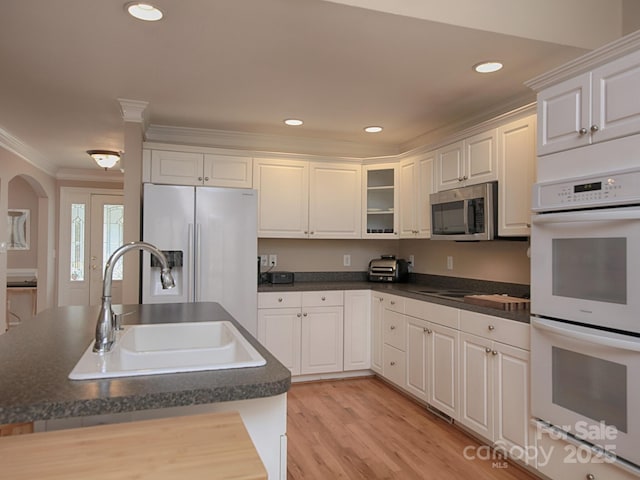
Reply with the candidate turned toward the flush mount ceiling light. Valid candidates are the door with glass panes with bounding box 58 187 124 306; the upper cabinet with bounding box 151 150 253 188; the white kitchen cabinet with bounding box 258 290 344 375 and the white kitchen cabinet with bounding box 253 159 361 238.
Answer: the door with glass panes

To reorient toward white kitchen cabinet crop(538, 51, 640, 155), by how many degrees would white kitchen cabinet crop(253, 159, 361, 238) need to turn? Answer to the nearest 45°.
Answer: approximately 45° to its left

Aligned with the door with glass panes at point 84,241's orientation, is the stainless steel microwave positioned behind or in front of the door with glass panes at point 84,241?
in front

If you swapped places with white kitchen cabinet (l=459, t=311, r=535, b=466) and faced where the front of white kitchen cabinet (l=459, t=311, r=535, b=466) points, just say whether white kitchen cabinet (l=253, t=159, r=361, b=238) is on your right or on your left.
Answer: on your right

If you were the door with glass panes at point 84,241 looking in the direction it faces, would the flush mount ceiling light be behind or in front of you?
in front

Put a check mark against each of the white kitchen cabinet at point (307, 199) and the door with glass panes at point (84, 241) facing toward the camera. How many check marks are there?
2

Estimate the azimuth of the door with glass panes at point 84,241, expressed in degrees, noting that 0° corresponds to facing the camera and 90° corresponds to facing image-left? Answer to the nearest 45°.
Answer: approximately 0°

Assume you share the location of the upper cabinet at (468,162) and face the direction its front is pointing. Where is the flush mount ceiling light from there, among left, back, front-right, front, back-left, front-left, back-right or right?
front-right

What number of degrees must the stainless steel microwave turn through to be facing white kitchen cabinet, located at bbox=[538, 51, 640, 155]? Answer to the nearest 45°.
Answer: approximately 90° to its left

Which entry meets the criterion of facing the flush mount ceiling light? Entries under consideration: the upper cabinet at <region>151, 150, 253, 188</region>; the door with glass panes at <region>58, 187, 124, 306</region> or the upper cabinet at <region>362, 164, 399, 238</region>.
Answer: the door with glass panes

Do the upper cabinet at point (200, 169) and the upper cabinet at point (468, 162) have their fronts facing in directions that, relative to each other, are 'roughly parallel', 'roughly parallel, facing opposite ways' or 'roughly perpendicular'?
roughly perpendicular

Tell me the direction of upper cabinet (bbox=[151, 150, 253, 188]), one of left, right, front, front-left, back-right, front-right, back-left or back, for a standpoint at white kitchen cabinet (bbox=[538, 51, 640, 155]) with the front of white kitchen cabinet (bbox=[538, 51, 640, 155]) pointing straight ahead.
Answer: front-right

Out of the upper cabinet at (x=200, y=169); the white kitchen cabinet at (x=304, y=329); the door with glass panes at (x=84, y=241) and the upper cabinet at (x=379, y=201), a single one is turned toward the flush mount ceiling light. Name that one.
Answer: the door with glass panes

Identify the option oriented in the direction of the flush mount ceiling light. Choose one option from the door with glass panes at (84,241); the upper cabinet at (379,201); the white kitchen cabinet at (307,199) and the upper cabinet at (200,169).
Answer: the door with glass panes
